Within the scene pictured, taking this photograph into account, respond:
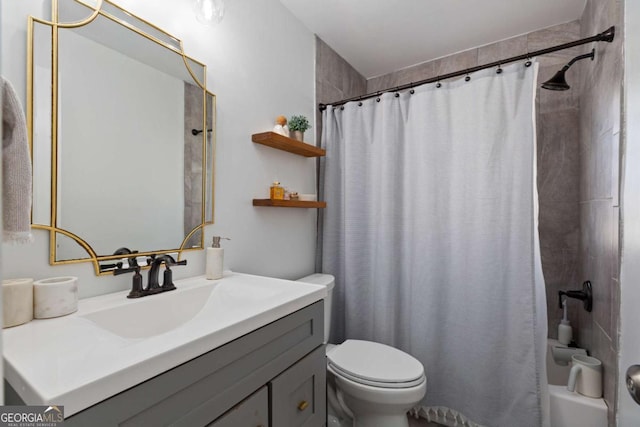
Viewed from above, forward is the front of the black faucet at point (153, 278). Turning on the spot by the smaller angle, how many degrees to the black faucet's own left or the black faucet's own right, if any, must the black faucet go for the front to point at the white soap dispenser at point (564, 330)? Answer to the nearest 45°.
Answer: approximately 45° to the black faucet's own left

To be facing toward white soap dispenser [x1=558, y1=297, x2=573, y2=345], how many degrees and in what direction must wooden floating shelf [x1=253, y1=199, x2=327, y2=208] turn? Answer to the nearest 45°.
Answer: approximately 45° to its left

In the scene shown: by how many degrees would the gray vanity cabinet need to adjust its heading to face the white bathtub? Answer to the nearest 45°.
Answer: approximately 45° to its left

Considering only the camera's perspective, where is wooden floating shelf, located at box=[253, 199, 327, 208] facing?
facing the viewer and to the right of the viewer

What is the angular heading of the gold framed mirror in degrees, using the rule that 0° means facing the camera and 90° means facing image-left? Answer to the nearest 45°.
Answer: approximately 315°

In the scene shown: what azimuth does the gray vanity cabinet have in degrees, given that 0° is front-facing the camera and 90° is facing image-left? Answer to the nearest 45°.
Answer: approximately 315°

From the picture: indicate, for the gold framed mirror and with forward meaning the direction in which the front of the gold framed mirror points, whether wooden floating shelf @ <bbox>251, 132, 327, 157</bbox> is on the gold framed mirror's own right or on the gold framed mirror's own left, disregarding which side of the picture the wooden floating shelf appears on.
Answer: on the gold framed mirror's own left

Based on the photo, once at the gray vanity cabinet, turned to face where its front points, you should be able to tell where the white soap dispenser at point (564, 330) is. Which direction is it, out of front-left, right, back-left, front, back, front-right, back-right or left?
front-left
